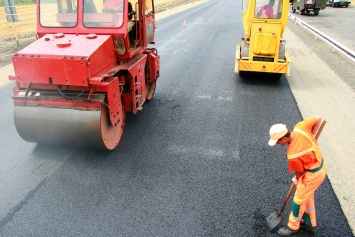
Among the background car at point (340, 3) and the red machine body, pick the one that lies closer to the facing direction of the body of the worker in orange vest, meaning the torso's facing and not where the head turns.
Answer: the red machine body

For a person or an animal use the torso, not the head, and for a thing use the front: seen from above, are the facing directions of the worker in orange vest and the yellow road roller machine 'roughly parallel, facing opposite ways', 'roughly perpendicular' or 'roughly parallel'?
roughly perpendicular

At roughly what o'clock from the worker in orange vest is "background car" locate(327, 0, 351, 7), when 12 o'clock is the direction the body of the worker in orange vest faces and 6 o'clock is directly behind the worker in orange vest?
The background car is roughly at 3 o'clock from the worker in orange vest.

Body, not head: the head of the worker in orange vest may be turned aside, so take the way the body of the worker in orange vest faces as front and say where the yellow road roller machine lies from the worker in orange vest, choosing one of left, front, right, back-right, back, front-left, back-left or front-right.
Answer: right

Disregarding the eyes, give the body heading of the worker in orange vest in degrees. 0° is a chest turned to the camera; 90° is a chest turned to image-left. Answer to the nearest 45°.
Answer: approximately 90°

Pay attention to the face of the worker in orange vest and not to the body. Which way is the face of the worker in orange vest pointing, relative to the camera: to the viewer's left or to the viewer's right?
to the viewer's left
